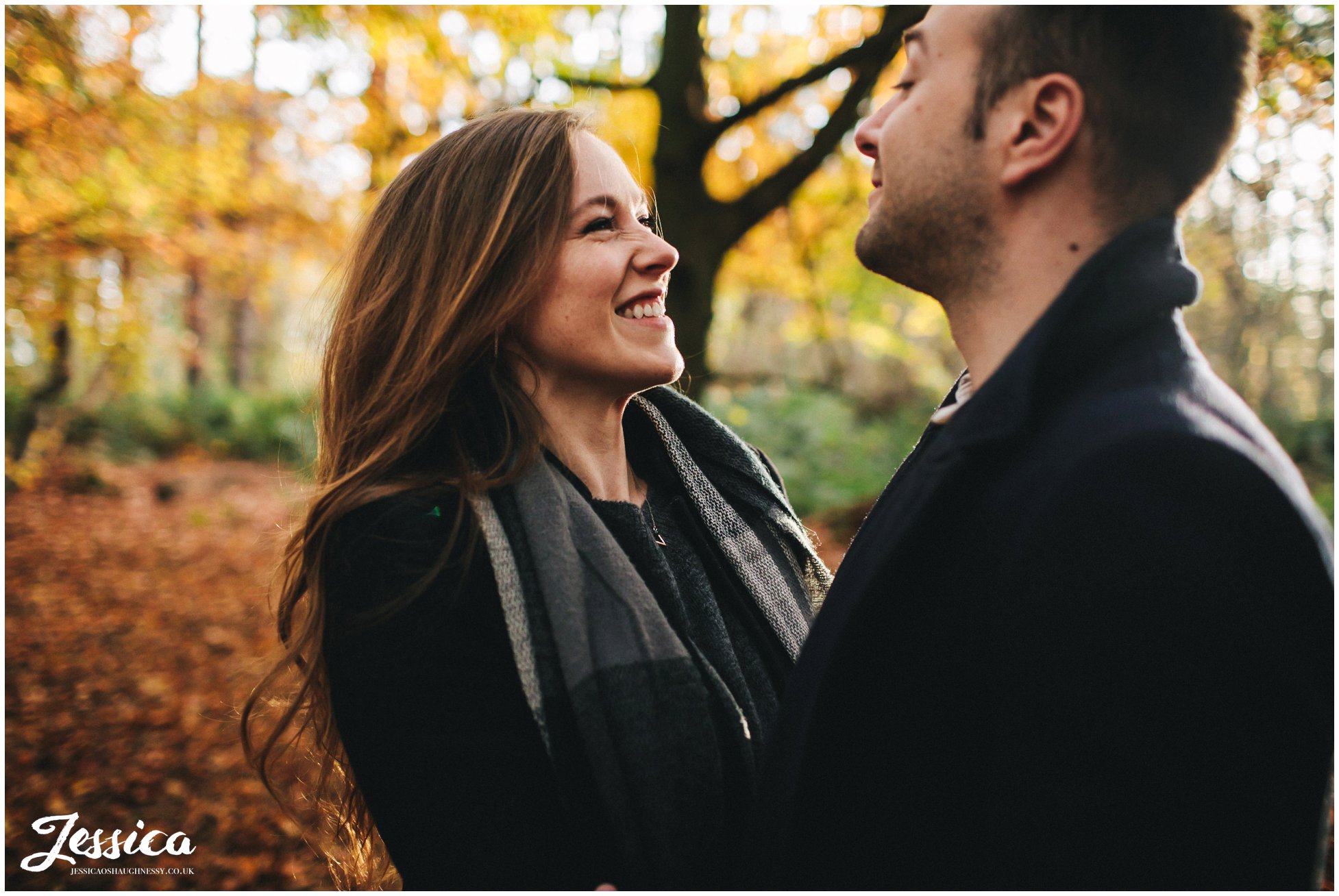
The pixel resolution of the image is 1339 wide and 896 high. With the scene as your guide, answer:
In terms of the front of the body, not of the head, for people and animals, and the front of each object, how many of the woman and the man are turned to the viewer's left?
1

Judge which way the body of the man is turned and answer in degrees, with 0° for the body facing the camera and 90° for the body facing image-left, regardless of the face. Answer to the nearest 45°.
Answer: approximately 90°

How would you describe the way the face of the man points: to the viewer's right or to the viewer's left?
to the viewer's left

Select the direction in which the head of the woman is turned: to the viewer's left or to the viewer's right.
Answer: to the viewer's right

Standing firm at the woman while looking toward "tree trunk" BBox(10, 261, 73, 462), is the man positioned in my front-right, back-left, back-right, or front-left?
back-right

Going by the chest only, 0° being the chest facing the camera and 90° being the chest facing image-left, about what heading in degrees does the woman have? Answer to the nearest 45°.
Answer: approximately 315°
